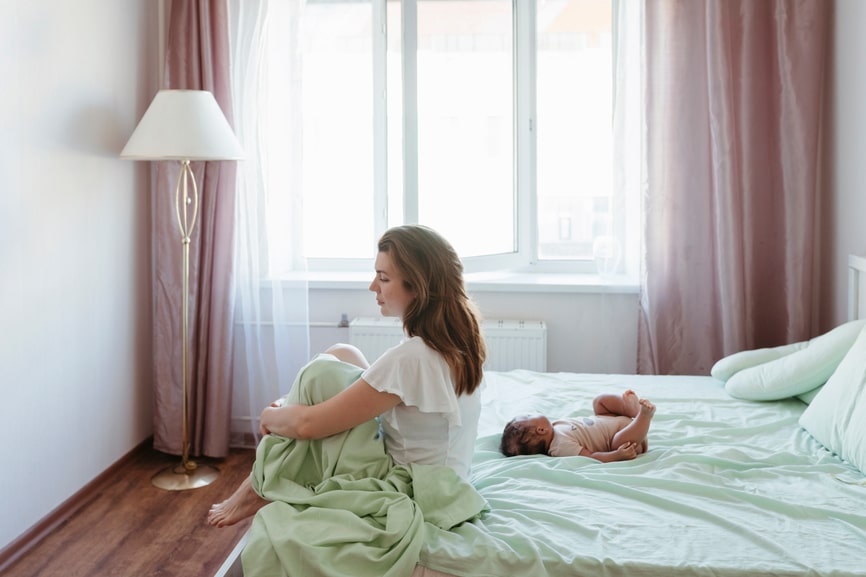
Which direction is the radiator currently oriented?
toward the camera

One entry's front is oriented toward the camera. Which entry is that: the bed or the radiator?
the radiator

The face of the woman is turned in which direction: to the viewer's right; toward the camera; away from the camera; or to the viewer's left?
to the viewer's left

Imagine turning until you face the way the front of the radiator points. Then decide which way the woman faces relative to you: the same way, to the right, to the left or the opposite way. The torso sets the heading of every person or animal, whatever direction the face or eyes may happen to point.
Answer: to the right

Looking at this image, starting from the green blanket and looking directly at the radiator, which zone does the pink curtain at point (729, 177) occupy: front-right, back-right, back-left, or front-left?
front-right

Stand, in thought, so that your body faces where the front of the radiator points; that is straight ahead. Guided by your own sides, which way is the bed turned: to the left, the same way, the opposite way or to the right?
to the right

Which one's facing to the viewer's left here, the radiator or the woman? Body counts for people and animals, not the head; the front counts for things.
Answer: the woman

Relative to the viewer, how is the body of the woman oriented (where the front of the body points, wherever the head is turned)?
to the viewer's left

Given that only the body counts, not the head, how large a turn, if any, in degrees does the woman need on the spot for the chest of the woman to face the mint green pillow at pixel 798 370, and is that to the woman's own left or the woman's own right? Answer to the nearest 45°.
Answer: approximately 135° to the woman's own right

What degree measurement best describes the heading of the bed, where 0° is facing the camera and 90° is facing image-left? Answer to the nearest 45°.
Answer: approximately 90°

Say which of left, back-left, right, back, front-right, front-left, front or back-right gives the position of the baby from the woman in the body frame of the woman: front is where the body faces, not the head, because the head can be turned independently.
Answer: back-right

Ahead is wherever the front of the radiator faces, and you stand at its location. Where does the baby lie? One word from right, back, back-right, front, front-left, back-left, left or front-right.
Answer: front

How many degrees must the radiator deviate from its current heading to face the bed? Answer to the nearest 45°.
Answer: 0° — it already faces it

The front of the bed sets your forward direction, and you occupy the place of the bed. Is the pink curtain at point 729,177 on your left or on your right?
on your right

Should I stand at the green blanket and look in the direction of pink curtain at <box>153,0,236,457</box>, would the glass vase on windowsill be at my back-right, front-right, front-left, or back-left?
front-right

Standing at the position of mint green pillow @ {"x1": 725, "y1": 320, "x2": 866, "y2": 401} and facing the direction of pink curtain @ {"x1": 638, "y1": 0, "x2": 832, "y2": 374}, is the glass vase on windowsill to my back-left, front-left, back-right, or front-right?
front-left

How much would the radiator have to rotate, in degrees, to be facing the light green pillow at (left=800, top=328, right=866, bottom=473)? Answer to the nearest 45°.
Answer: approximately 45° to its left

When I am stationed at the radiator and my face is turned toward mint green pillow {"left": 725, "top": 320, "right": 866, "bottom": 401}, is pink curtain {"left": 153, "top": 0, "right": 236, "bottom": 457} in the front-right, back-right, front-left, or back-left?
back-right

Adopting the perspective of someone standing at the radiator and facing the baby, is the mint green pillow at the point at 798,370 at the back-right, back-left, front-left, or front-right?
front-left
